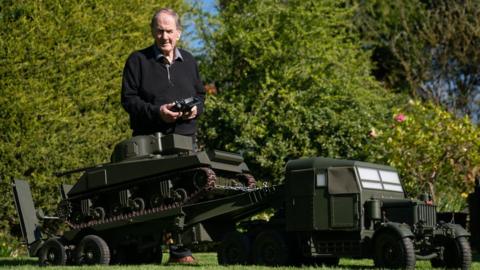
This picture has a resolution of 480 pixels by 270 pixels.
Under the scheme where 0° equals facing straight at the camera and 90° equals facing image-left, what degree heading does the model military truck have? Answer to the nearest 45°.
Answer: approximately 315°

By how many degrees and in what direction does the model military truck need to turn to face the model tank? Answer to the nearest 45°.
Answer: approximately 135° to its right
